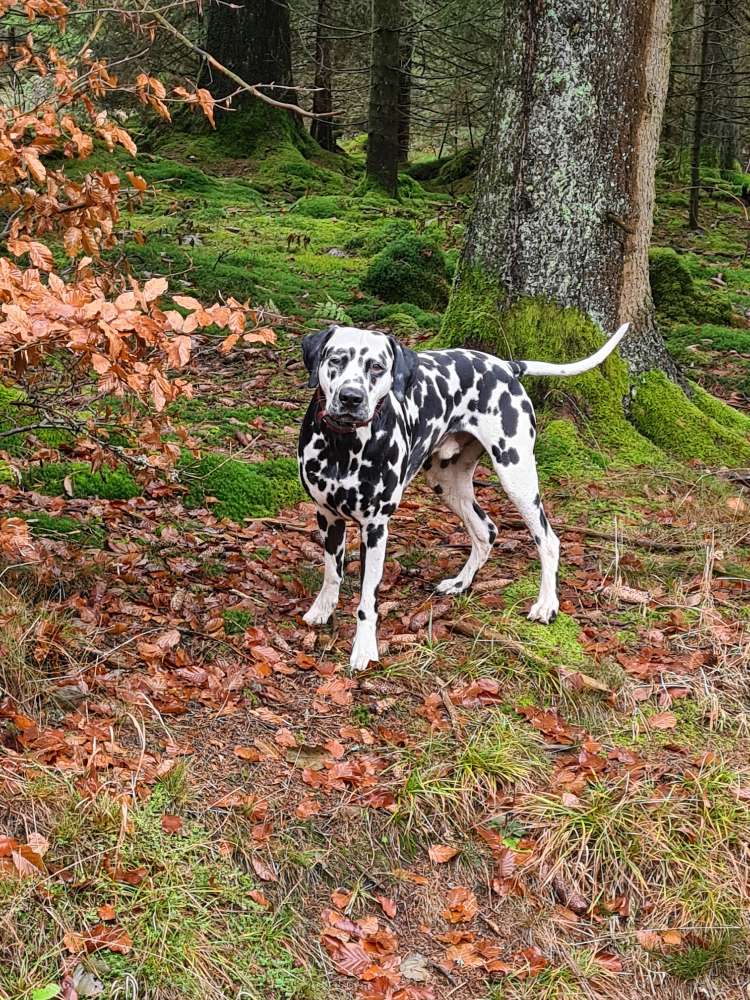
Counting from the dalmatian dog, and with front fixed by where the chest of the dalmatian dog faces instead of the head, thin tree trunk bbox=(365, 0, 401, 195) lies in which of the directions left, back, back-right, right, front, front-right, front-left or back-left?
back-right

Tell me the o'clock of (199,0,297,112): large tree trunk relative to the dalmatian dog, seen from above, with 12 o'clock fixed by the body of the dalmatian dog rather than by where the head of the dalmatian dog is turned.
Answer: The large tree trunk is roughly at 4 o'clock from the dalmatian dog.

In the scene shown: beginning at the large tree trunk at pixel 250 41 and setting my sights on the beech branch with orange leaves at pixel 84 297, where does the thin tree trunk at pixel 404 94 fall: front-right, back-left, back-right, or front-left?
back-left

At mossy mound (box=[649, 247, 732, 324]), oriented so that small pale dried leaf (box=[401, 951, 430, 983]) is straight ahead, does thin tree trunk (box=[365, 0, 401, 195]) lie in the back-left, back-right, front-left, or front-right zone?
back-right

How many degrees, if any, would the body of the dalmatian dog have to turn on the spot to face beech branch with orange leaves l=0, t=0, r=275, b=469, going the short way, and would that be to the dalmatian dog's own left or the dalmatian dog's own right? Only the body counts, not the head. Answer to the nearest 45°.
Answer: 0° — it already faces it

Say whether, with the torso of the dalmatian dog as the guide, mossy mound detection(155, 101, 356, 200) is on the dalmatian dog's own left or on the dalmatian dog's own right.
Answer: on the dalmatian dog's own right

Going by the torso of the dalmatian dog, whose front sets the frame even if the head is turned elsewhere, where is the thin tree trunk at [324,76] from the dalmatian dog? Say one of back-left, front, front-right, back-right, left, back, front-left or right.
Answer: back-right

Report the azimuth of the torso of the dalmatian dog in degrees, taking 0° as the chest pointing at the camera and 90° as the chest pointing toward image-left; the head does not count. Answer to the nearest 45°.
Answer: approximately 45°

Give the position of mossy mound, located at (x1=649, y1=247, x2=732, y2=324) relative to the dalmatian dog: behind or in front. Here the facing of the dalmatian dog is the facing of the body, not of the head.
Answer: behind

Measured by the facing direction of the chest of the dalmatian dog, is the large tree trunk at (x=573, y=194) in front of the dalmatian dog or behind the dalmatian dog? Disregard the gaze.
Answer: behind

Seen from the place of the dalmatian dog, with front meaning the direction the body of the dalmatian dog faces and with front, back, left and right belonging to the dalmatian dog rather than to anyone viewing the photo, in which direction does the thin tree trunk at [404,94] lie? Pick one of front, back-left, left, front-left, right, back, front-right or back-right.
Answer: back-right

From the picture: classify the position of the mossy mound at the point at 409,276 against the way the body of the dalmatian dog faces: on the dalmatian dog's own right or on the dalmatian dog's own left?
on the dalmatian dog's own right
